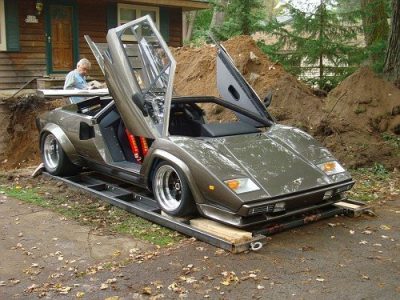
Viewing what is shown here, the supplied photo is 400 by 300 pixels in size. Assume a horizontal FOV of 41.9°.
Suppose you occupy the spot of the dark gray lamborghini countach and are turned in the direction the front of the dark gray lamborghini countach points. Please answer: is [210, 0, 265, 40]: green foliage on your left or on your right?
on your left

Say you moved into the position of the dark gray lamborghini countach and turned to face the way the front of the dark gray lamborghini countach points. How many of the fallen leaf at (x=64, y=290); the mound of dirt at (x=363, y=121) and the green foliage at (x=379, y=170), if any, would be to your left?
2

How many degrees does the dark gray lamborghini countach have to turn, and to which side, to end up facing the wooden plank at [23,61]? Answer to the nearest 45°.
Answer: approximately 180°

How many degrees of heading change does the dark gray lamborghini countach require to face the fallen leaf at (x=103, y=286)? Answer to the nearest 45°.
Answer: approximately 45° to its right

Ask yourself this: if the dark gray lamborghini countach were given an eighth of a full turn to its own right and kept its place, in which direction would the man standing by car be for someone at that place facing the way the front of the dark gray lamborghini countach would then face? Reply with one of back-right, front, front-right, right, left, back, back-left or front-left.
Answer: back-right

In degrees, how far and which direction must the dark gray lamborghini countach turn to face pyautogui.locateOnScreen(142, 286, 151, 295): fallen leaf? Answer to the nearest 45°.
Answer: approximately 45° to its right

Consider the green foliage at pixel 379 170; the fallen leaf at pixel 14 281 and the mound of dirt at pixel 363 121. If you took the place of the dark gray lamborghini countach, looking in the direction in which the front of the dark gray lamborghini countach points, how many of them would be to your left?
2

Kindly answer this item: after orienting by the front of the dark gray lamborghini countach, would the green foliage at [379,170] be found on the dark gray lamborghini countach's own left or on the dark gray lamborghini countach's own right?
on the dark gray lamborghini countach's own left

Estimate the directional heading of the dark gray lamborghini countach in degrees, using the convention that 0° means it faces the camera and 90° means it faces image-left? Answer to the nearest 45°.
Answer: approximately 315°

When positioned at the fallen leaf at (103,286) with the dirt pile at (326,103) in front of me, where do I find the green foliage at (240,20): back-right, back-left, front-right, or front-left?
front-left

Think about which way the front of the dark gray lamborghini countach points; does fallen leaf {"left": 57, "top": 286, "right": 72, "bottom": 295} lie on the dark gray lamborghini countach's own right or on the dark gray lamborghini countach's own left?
on the dark gray lamborghini countach's own right

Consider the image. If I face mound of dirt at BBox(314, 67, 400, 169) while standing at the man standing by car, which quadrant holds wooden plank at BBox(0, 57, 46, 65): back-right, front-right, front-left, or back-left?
back-left

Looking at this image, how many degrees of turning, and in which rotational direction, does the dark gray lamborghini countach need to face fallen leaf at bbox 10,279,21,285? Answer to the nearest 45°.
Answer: approximately 90° to its right

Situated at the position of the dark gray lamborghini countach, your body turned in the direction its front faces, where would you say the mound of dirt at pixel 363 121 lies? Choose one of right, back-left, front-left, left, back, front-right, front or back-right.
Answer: left

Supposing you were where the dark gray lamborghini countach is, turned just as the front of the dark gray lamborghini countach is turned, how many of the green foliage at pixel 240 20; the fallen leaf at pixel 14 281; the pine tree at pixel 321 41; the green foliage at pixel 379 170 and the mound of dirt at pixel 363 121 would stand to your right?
1

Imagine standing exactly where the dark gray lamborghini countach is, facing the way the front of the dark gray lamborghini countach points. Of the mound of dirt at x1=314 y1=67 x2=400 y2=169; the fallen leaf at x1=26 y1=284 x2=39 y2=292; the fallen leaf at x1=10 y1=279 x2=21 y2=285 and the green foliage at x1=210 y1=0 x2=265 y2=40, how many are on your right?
2

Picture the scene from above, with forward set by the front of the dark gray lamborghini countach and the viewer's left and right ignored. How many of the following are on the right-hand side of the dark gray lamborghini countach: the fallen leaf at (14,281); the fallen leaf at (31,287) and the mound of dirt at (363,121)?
2
